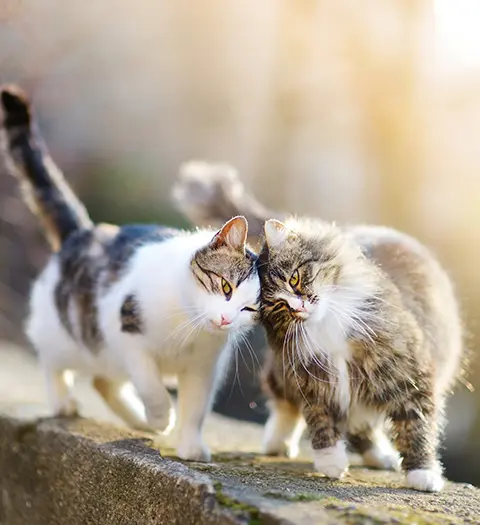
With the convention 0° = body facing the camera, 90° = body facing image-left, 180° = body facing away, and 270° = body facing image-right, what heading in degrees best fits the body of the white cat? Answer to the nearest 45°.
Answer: approximately 315°

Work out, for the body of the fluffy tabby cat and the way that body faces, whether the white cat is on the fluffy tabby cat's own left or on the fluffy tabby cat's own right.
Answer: on the fluffy tabby cat's own right

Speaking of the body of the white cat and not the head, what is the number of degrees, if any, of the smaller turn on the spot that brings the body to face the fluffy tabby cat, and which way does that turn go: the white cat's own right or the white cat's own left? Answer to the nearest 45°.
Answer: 0° — it already faces it

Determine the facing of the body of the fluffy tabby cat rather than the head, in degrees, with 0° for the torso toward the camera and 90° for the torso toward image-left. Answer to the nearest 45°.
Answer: approximately 0°
